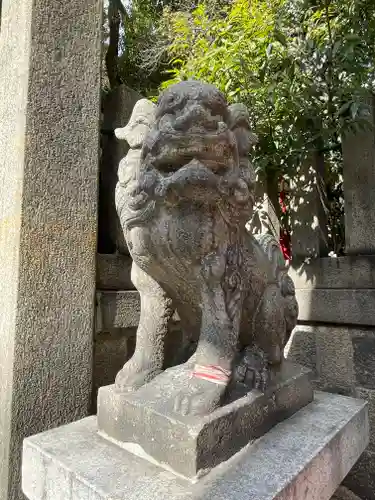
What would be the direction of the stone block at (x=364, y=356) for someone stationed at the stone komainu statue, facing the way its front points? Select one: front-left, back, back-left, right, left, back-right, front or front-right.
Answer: back

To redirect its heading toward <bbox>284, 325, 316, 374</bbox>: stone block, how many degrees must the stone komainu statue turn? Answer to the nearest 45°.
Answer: approximately 180°

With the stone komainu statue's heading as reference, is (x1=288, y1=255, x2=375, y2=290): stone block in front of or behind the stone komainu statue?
behind

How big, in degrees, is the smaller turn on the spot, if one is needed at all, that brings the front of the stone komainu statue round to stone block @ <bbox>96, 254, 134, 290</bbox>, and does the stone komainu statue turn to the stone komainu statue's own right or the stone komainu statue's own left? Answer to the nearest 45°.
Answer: approximately 90° to the stone komainu statue's own right

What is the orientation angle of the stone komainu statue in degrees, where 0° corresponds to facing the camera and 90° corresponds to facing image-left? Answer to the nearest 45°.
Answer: approximately 45°

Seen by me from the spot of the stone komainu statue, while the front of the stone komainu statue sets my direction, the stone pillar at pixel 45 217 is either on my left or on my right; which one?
on my right

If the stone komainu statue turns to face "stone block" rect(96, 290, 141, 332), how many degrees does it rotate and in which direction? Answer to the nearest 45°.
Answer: approximately 90° to its right
